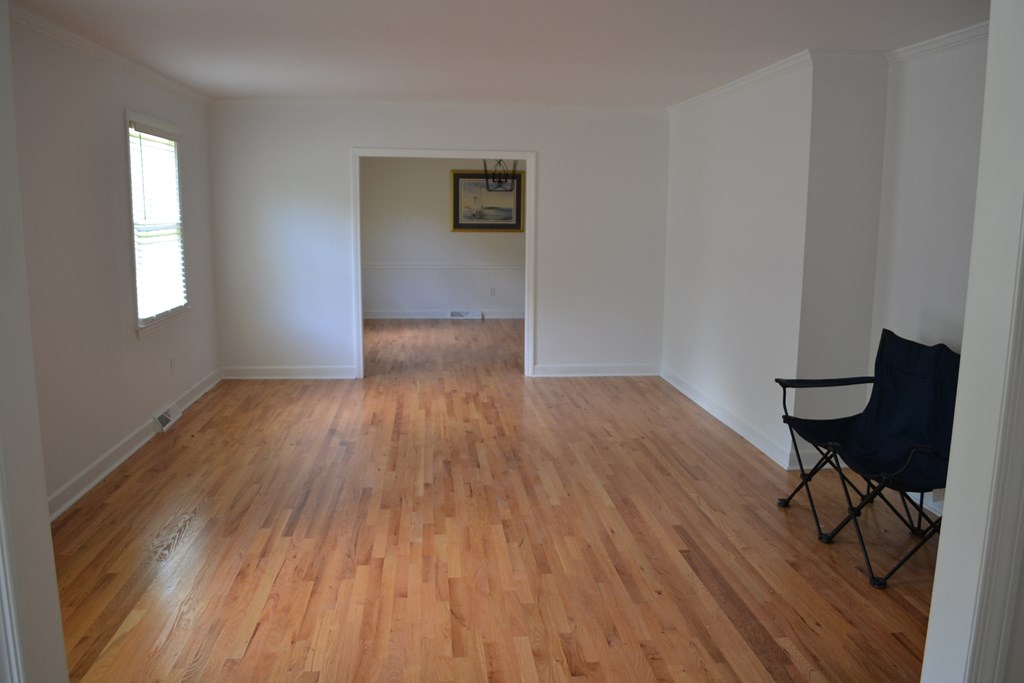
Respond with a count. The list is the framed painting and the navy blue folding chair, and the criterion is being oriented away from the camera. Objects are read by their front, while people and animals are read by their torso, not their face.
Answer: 0

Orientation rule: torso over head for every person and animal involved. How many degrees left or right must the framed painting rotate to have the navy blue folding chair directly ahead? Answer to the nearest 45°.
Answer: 0° — it already faces it

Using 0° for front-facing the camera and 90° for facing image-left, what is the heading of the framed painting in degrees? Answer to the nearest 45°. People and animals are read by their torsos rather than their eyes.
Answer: approximately 0°

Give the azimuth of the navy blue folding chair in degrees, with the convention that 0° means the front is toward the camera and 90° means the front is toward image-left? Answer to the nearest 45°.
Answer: approximately 45°

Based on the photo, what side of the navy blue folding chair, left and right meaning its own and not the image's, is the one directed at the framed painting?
right

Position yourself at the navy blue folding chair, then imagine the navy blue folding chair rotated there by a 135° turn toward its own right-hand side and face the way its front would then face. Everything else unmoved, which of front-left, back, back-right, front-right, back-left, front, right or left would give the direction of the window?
left

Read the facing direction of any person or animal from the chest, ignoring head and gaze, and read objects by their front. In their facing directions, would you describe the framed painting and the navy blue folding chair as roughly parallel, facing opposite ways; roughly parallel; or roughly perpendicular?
roughly perpendicular

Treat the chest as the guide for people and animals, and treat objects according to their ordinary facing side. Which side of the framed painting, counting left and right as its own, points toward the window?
front
